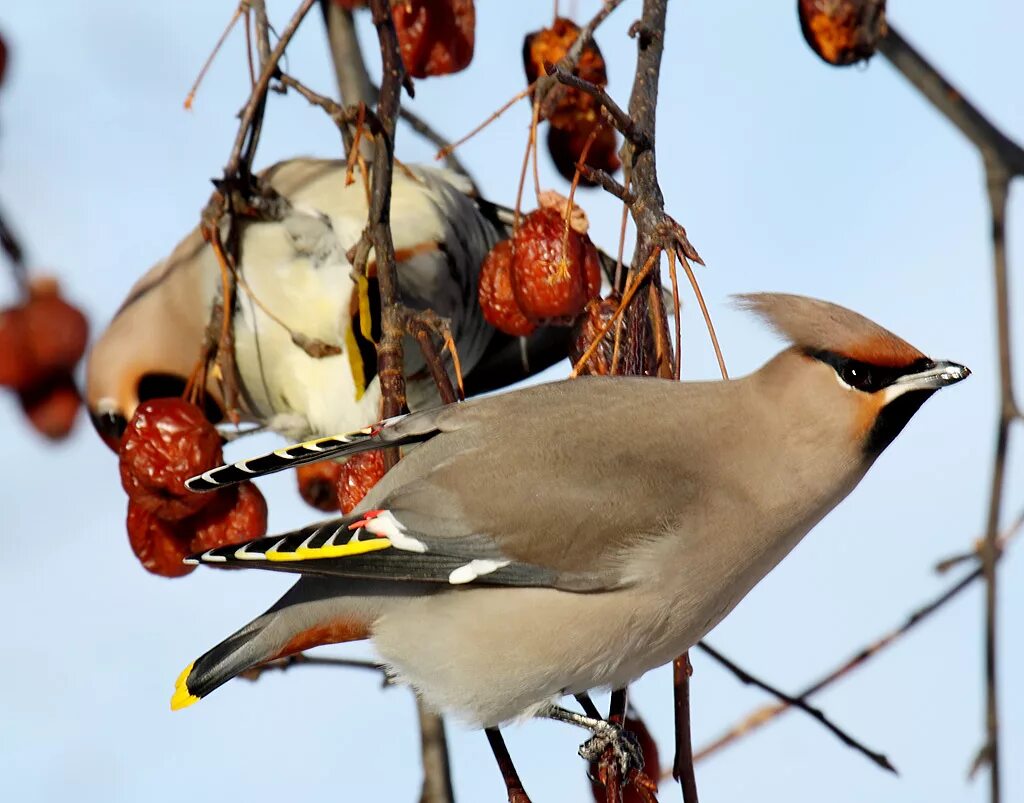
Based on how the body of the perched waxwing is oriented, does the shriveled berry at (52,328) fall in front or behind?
behind

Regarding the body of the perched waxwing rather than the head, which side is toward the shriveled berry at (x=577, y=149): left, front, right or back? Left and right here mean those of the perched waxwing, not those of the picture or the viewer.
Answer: left

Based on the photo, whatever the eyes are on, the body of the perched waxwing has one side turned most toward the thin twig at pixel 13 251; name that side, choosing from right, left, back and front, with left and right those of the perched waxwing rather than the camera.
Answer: back

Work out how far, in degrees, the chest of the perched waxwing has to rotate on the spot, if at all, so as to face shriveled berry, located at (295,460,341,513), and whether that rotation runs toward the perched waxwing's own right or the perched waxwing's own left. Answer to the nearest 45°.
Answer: approximately 135° to the perched waxwing's own left

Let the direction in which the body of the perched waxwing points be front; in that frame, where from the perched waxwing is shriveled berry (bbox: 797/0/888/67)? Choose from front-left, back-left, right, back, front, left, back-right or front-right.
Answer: front-left

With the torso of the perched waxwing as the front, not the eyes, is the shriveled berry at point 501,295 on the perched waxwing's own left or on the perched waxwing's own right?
on the perched waxwing's own left

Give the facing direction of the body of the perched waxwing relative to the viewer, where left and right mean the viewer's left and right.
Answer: facing to the right of the viewer

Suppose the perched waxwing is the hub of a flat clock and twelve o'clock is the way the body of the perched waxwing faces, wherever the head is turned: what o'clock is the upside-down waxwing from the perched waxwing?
The upside-down waxwing is roughly at 8 o'clock from the perched waxwing.

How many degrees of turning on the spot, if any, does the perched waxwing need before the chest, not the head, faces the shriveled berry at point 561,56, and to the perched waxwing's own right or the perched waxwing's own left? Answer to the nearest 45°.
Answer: approximately 90° to the perched waxwing's own left
